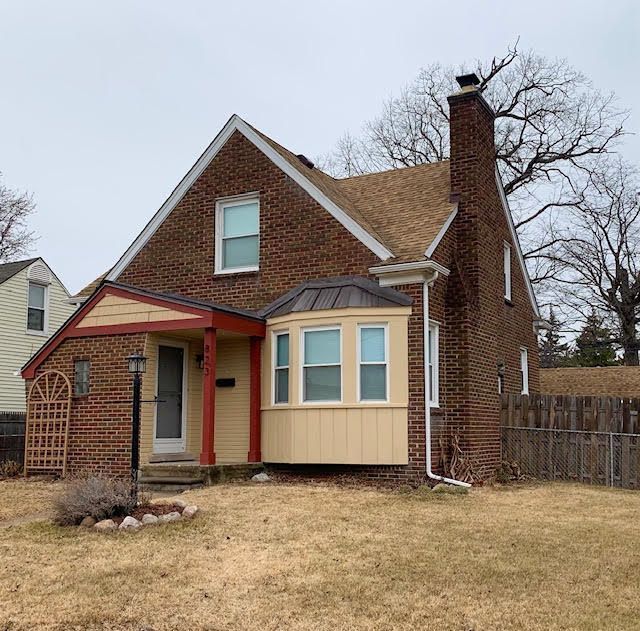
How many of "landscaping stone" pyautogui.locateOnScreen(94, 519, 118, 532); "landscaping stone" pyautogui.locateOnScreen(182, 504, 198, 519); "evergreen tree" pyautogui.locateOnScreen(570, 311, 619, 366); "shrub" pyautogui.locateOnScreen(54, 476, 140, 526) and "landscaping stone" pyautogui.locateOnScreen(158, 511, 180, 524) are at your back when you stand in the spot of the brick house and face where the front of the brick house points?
1

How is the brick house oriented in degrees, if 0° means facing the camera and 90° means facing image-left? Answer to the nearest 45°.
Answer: approximately 45°

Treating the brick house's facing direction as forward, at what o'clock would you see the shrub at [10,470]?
The shrub is roughly at 2 o'clock from the brick house.

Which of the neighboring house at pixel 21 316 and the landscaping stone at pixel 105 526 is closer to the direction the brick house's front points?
the landscaping stone

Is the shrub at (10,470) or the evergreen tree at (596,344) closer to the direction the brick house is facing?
the shrub

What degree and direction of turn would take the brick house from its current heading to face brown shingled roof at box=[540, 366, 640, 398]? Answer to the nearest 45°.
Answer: approximately 180°

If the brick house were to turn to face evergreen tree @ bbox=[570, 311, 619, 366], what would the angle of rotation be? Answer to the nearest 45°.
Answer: approximately 180°

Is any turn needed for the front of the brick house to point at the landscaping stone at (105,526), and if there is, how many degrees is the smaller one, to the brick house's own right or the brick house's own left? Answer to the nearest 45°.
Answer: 0° — it already faces it

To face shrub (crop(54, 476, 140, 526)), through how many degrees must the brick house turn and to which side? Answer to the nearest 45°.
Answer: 0° — it already faces it

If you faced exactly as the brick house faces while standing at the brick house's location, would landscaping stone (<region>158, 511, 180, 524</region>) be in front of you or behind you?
in front

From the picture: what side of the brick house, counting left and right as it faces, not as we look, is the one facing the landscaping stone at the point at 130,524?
front

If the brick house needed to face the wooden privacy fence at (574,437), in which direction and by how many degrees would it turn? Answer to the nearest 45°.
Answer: approximately 135° to its left
